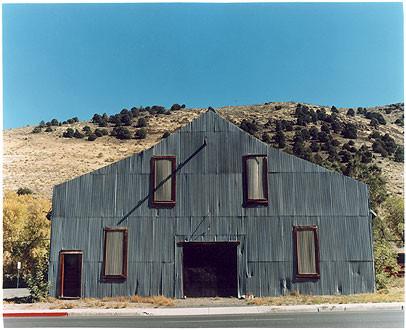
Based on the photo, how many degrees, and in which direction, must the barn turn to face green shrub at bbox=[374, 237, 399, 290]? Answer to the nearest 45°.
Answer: approximately 90° to its left

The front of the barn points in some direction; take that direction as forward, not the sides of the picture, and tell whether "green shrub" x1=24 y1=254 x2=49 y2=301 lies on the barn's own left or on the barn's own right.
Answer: on the barn's own right

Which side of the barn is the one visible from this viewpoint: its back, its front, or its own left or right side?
front
